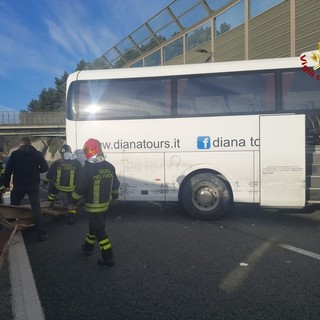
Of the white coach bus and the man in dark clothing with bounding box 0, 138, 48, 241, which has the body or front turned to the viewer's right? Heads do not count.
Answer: the white coach bus

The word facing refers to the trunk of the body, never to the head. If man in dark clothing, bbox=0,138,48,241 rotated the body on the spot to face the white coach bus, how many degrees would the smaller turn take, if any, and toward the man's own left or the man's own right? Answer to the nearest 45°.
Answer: approximately 90° to the man's own right

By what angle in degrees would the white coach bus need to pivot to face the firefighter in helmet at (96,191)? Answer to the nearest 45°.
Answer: approximately 135° to its right

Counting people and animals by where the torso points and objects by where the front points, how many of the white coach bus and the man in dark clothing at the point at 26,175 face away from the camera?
1

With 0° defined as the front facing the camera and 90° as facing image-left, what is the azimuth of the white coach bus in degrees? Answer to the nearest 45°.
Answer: approximately 270°

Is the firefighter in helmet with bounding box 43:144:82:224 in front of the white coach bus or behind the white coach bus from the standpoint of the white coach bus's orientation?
behind

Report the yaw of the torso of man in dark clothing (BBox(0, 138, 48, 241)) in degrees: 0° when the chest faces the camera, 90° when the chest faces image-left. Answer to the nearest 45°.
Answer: approximately 180°
